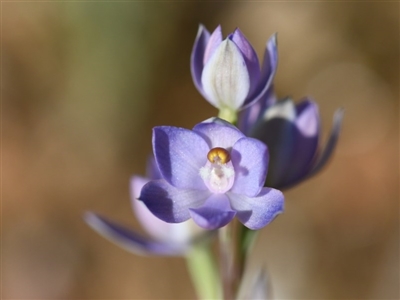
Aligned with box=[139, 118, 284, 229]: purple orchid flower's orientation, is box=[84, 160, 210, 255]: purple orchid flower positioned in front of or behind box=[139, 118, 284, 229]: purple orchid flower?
behind

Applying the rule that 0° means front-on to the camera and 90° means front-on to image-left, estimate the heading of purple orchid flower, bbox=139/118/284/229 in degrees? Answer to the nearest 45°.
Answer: approximately 0°
